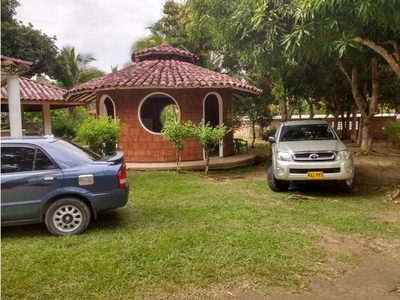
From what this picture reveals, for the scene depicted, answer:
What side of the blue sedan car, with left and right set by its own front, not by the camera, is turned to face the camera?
left

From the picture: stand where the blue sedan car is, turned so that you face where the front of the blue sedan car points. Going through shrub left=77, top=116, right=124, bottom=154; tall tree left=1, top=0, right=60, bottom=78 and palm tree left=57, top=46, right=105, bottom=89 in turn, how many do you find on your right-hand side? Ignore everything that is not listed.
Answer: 3

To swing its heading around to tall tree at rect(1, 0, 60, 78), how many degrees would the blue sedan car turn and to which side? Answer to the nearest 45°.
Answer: approximately 90° to its right

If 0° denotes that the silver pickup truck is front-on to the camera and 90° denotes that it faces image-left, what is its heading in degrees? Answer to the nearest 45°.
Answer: approximately 0°

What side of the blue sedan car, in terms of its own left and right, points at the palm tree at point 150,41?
right

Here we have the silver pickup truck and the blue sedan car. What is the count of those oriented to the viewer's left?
1

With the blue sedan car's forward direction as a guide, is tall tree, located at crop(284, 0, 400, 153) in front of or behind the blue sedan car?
behind

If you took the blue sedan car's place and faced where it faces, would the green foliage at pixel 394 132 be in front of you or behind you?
behind

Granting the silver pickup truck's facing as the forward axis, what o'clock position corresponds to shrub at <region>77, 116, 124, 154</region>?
The shrub is roughly at 3 o'clock from the silver pickup truck.

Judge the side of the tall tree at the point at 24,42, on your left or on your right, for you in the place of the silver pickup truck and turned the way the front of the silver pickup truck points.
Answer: on your right

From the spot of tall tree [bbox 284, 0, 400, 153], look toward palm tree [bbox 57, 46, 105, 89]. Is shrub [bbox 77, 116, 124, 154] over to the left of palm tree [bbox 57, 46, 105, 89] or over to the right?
left

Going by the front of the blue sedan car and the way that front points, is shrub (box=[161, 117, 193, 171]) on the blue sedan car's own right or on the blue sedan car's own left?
on the blue sedan car's own right

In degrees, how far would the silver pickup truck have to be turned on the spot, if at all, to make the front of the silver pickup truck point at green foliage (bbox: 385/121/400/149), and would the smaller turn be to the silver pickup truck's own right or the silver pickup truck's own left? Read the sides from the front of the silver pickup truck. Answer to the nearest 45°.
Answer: approximately 180°

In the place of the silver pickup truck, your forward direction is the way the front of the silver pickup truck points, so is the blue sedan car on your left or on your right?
on your right
